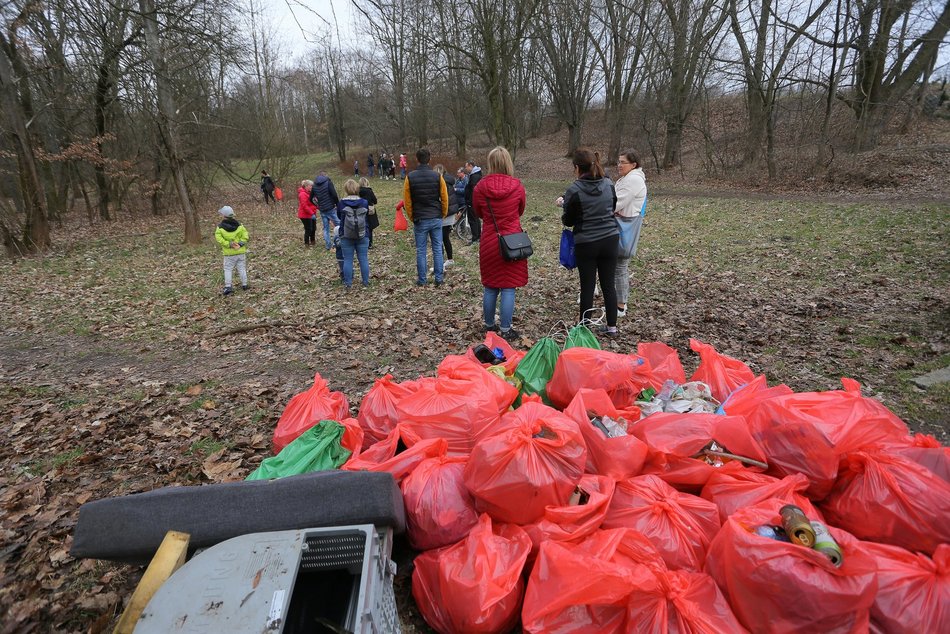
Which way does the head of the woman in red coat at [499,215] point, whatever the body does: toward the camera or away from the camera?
away from the camera

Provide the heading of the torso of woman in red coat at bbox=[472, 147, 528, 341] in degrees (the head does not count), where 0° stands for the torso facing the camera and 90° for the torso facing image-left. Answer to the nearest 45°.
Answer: approximately 180°

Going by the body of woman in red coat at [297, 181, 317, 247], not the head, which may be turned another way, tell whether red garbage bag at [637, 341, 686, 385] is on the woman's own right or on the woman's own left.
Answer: on the woman's own right

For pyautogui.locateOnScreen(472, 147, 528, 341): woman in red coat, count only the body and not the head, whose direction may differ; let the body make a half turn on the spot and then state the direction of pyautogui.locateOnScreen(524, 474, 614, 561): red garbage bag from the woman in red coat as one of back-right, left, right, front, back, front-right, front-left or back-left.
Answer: front

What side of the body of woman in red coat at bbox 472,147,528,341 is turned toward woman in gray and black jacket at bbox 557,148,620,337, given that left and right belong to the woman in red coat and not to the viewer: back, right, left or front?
right

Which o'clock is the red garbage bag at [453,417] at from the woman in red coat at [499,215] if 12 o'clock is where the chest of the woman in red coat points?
The red garbage bag is roughly at 6 o'clock from the woman in red coat.

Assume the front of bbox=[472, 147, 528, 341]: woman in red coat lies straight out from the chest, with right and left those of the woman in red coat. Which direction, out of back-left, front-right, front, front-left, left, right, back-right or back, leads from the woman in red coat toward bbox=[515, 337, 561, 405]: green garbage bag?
back

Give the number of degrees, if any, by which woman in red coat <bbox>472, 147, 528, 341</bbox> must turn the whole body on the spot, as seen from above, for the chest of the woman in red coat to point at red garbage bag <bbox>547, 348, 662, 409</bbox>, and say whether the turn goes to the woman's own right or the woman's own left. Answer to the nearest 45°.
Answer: approximately 180°
